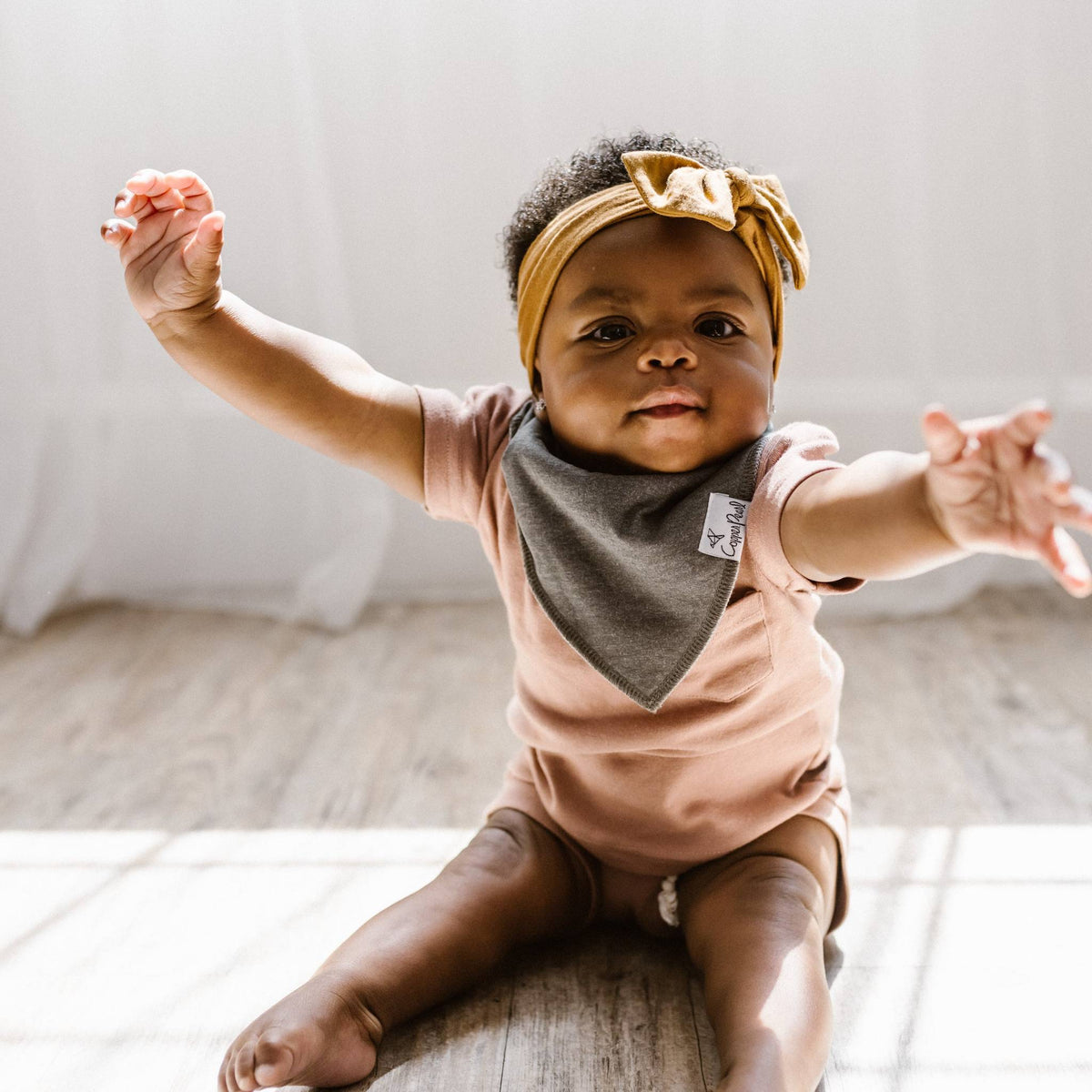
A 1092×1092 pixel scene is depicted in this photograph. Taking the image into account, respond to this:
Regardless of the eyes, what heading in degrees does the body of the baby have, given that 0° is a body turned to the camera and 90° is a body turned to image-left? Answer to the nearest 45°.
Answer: approximately 0°
